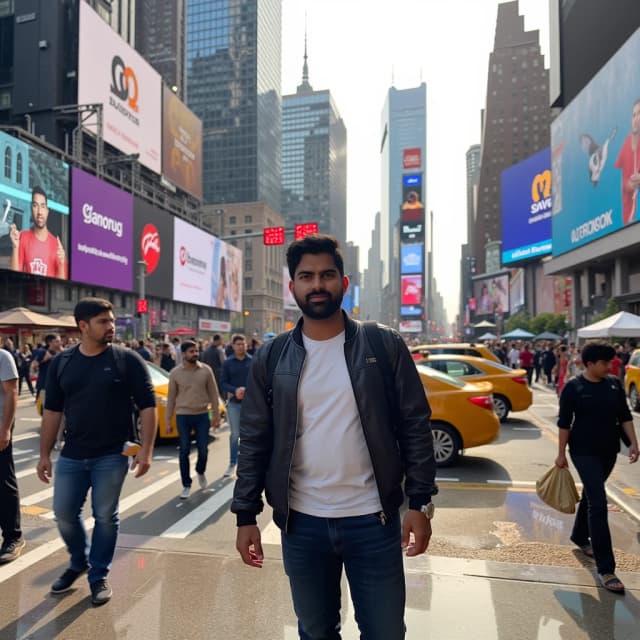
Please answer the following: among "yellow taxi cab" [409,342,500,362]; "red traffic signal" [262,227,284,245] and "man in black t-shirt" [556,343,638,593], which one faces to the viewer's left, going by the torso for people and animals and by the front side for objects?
the yellow taxi cab

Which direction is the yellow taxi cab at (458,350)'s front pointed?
to the viewer's left

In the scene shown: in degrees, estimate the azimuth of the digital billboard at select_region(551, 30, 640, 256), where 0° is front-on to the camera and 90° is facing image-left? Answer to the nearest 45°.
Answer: approximately 45°

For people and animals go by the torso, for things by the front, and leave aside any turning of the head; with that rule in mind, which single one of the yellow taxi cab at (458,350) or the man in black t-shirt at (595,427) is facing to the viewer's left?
the yellow taxi cab

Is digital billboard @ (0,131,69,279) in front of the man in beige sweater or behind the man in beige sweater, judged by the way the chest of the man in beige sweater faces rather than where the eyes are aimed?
behind

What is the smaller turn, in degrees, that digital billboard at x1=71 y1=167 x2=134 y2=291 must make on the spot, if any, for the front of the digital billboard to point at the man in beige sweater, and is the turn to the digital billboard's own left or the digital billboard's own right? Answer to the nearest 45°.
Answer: approximately 45° to the digital billboard's own right

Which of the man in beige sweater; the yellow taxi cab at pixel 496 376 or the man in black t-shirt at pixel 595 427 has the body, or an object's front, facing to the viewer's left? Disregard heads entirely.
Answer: the yellow taxi cab

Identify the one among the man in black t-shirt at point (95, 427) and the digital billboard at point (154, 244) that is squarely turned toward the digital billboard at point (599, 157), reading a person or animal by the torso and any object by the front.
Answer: the digital billboard at point (154, 244)

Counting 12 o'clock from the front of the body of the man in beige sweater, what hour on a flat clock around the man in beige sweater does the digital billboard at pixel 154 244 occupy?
The digital billboard is roughly at 6 o'clock from the man in beige sweater.

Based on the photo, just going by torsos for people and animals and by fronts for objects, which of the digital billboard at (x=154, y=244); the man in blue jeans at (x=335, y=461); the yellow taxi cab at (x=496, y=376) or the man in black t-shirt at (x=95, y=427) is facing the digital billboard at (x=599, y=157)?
the digital billboard at (x=154, y=244)
